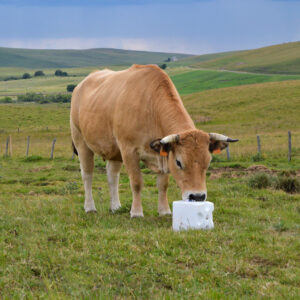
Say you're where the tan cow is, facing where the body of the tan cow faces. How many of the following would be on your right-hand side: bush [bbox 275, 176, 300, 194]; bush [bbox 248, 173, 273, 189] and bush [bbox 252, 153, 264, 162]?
0

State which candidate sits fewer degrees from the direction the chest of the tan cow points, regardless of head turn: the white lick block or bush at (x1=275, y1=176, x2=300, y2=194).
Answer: the white lick block

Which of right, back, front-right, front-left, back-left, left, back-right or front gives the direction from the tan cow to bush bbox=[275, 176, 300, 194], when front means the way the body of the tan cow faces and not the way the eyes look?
left

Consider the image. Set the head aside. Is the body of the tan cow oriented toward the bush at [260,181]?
no

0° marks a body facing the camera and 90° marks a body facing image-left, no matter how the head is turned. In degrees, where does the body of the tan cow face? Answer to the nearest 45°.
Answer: approximately 315°

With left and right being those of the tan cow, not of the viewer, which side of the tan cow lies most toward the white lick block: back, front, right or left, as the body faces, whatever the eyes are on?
front

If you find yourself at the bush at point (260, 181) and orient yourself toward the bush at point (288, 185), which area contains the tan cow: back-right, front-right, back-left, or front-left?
back-right

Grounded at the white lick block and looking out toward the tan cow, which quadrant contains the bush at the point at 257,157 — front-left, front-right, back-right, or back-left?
front-right

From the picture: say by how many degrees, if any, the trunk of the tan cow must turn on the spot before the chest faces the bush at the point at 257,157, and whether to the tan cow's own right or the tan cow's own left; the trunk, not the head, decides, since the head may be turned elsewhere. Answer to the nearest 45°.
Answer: approximately 135° to the tan cow's own left

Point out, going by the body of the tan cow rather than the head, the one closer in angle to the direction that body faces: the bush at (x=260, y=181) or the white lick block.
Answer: the white lick block
